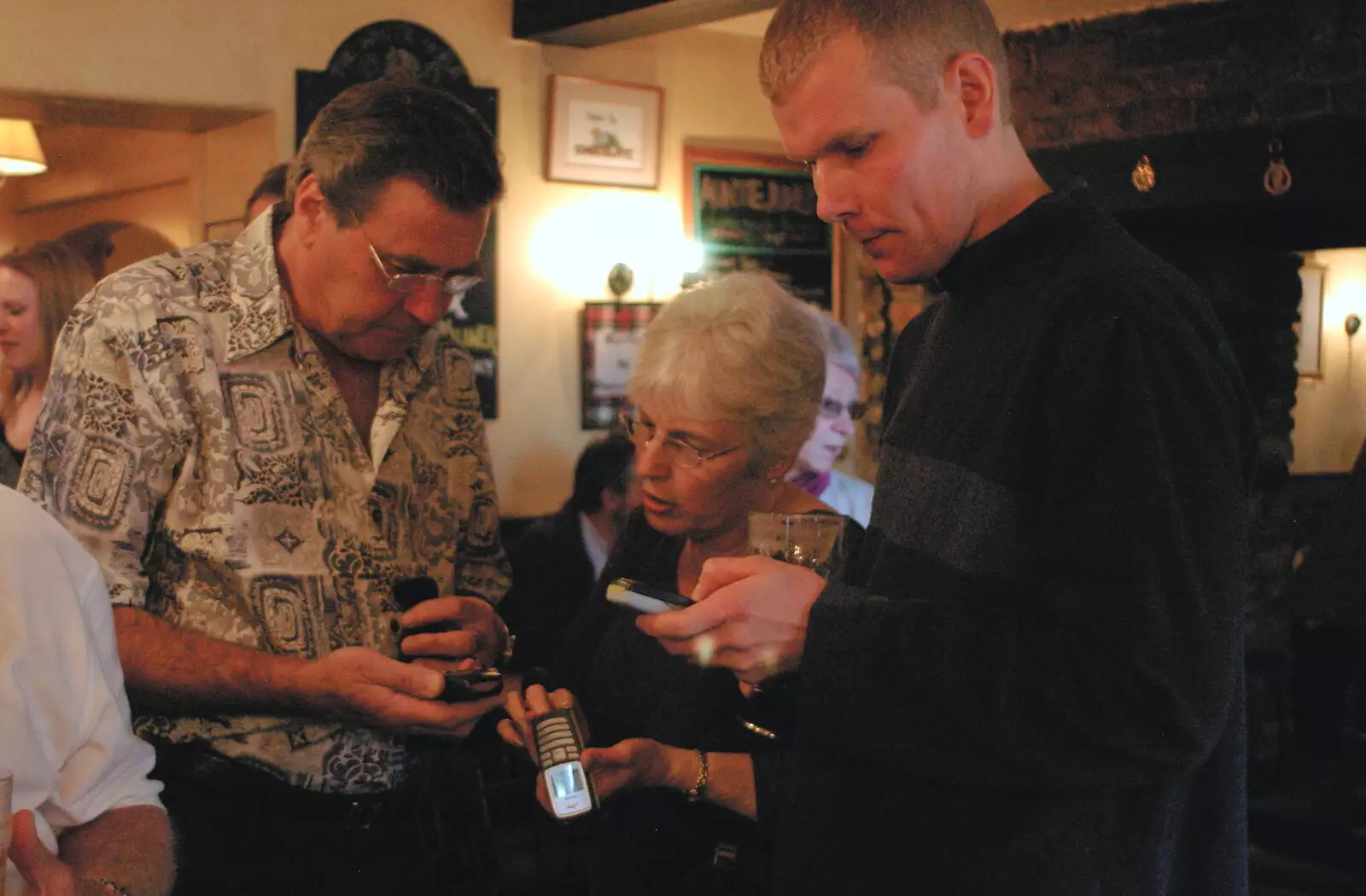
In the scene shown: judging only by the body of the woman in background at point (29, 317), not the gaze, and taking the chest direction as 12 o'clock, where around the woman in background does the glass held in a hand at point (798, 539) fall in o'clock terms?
The glass held in a hand is roughly at 10 o'clock from the woman in background.

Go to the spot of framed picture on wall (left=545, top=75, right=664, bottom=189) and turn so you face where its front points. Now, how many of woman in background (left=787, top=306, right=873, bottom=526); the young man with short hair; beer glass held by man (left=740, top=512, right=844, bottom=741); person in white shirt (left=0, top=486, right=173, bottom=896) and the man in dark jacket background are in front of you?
5

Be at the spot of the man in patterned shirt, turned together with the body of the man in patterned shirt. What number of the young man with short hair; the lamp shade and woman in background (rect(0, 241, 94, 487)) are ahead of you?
1

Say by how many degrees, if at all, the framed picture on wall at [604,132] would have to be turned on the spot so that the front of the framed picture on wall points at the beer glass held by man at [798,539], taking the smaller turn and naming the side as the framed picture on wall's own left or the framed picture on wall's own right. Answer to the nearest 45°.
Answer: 0° — it already faces it

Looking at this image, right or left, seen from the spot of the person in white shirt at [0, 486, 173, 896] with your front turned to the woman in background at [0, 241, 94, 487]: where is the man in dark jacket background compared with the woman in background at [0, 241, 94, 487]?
right
